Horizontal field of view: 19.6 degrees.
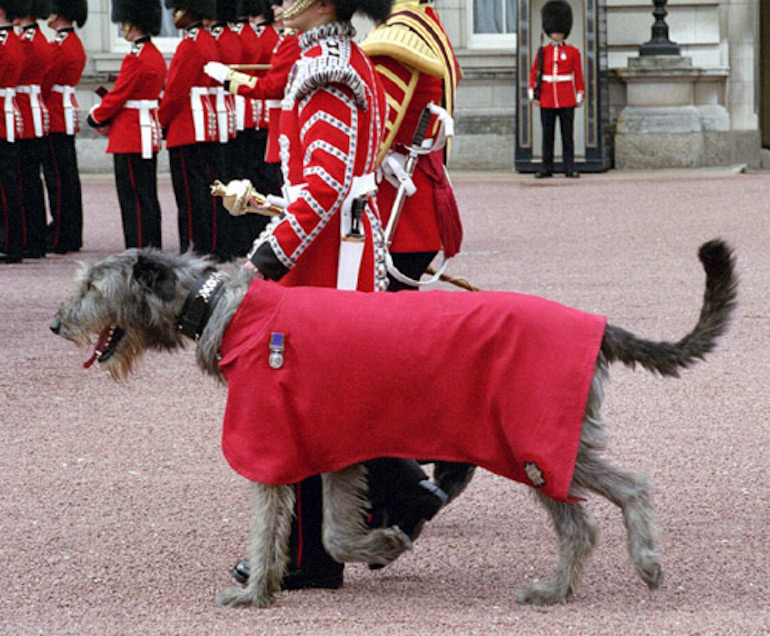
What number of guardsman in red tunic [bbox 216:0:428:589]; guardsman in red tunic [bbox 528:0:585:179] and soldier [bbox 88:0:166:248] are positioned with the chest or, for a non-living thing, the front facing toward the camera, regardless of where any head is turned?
1

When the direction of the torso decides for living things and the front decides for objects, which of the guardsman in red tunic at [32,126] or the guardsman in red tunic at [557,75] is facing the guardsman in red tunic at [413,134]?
the guardsman in red tunic at [557,75]

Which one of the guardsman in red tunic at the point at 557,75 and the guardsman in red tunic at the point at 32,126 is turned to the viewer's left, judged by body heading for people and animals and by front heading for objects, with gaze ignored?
the guardsman in red tunic at the point at 32,126

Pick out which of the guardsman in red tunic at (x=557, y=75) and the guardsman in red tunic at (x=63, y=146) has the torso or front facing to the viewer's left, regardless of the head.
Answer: the guardsman in red tunic at (x=63, y=146)

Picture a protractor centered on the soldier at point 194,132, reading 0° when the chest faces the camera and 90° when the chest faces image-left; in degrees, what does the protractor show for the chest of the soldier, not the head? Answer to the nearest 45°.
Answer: approximately 135°

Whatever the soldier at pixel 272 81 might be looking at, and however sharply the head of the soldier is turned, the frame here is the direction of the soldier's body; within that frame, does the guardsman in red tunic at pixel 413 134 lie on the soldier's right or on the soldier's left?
on the soldier's left

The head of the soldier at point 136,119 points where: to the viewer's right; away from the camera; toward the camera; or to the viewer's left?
to the viewer's left

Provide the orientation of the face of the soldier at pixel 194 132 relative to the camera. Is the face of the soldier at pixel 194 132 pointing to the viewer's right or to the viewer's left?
to the viewer's left

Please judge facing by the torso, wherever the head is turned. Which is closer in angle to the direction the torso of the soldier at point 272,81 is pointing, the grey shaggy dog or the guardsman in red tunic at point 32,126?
the guardsman in red tunic

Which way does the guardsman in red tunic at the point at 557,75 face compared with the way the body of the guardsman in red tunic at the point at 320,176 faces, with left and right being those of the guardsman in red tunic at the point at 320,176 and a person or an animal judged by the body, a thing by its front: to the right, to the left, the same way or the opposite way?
to the left

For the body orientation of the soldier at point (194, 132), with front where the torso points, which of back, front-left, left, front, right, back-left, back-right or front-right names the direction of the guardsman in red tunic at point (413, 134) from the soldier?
back-left

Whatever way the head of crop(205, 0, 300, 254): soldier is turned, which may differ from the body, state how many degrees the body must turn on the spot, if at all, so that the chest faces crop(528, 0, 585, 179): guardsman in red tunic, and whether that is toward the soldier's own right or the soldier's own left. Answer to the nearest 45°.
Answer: approximately 90° to the soldier's own right

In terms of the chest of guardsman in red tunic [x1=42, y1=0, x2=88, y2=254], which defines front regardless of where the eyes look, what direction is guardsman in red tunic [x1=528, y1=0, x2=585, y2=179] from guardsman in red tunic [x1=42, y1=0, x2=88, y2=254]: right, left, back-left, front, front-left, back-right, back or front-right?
back-right

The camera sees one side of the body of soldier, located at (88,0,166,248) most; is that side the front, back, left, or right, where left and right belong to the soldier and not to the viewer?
left

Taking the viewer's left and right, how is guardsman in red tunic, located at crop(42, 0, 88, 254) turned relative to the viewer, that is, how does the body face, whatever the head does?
facing to the left of the viewer
